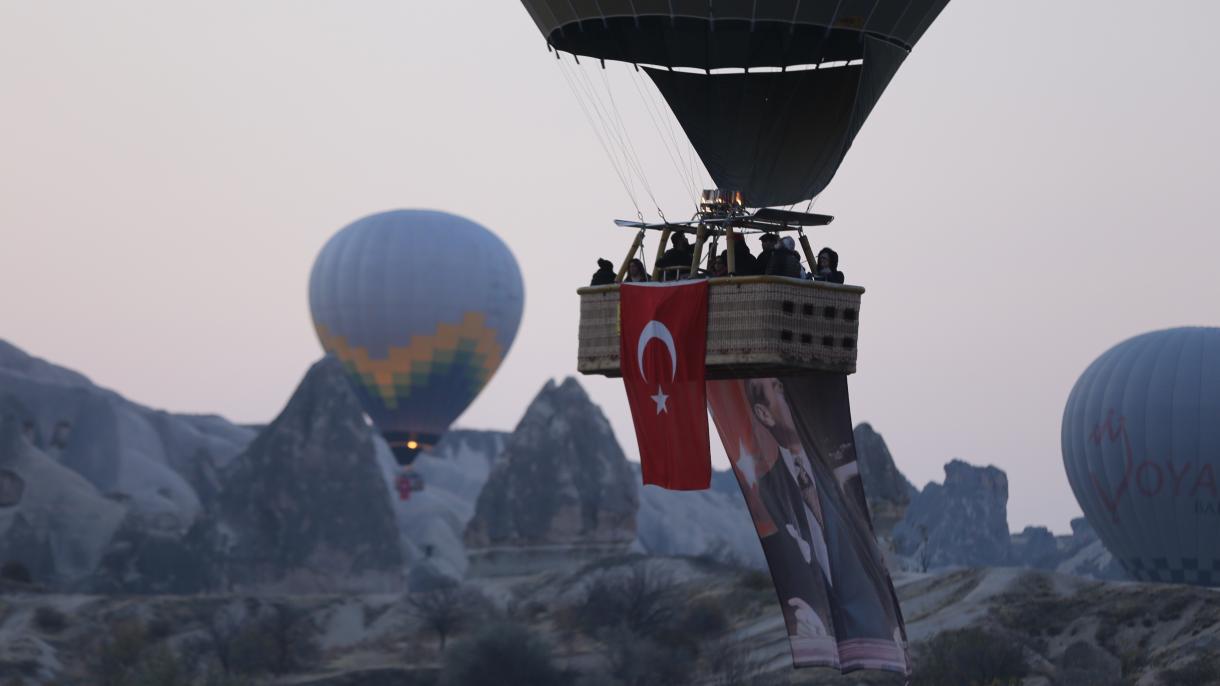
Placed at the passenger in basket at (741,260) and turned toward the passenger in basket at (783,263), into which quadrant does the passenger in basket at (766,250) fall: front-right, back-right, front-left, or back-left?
front-left

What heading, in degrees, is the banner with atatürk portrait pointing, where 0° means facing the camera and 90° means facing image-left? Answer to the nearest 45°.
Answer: approximately 0°

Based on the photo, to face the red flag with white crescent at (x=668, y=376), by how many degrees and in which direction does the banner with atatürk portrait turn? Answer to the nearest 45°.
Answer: approximately 45° to its right
